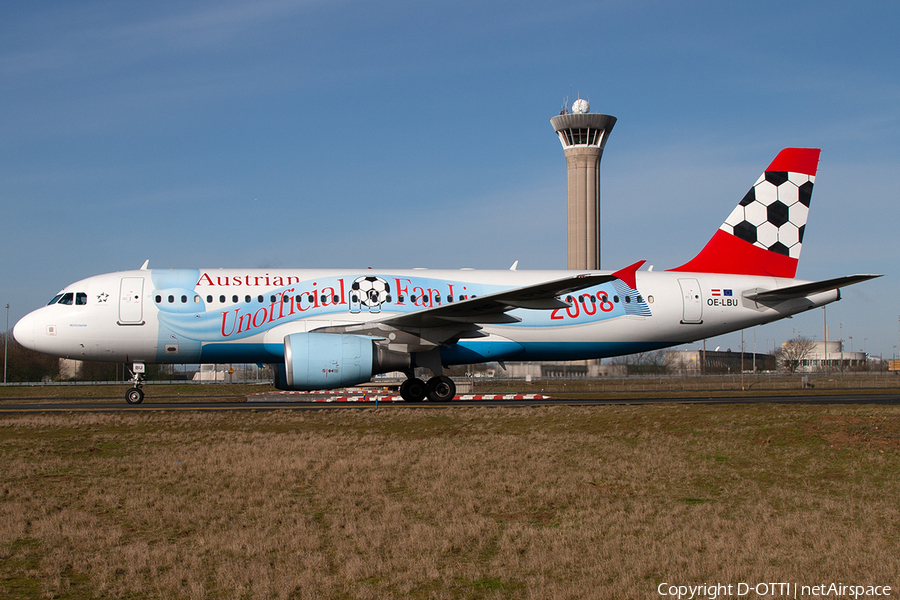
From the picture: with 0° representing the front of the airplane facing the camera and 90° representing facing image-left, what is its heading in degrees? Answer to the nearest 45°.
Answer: approximately 90°
